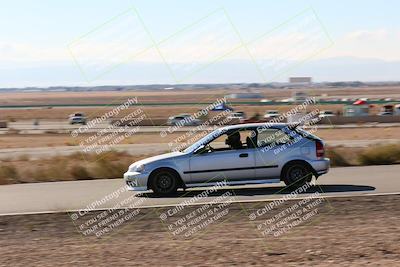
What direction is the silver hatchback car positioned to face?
to the viewer's left
